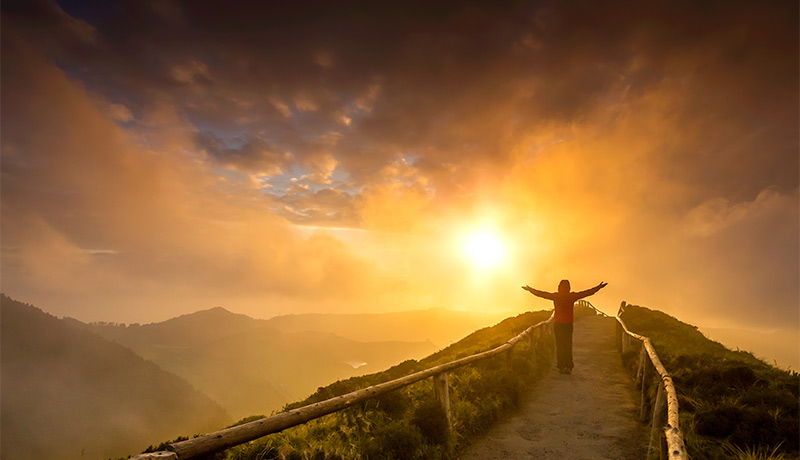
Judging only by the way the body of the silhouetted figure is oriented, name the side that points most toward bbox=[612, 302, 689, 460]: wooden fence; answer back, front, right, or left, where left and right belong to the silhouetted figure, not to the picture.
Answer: back

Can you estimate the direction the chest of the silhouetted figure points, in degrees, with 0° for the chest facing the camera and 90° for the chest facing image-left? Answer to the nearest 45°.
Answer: approximately 180°

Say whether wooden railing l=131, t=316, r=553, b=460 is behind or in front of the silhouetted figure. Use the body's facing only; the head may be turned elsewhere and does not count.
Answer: behind
